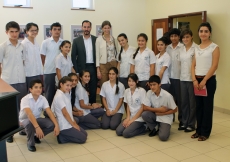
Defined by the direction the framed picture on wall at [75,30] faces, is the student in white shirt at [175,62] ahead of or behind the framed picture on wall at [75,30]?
ahead

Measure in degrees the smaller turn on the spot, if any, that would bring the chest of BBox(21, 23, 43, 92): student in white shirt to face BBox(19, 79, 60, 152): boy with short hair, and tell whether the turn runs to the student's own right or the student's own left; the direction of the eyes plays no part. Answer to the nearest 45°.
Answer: approximately 45° to the student's own right

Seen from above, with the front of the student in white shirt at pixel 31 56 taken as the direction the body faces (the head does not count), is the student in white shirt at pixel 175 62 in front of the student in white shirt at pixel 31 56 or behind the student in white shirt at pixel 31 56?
in front

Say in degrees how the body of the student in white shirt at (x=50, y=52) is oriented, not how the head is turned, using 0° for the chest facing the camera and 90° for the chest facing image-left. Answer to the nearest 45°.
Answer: approximately 315°

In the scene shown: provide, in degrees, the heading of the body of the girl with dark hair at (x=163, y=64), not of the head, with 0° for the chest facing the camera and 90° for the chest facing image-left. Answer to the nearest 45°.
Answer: approximately 45°

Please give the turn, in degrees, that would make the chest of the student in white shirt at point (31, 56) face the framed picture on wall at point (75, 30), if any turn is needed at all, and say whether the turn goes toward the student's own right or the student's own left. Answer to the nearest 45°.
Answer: approximately 90° to the student's own left
